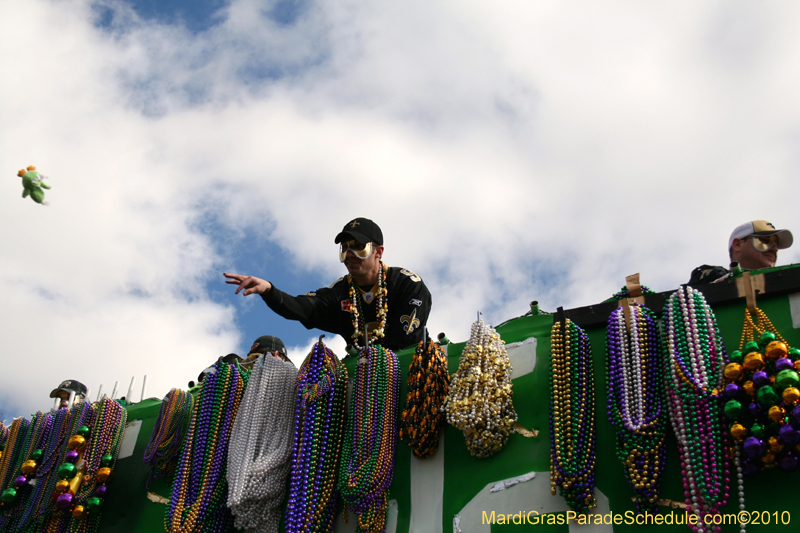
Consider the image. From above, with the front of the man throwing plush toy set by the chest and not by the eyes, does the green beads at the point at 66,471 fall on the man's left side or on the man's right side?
on the man's right side

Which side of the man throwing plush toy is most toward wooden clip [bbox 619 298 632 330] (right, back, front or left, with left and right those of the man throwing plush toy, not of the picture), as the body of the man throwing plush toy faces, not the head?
left

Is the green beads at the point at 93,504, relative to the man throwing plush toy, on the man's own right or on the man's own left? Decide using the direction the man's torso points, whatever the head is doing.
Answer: on the man's own right

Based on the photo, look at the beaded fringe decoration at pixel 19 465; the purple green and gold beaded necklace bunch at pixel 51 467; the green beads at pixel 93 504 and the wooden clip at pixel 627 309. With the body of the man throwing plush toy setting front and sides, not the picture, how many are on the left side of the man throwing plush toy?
1

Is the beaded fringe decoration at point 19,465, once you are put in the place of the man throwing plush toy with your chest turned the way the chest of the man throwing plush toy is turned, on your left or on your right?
on your right

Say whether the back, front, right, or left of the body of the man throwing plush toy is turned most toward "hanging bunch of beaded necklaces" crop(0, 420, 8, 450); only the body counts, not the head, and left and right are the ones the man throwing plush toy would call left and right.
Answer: right

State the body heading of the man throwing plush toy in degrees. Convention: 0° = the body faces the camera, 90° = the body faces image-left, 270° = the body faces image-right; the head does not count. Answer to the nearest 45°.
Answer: approximately 45°

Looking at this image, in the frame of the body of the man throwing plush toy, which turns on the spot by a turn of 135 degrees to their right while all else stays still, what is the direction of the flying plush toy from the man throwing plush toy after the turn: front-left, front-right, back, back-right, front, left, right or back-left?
left

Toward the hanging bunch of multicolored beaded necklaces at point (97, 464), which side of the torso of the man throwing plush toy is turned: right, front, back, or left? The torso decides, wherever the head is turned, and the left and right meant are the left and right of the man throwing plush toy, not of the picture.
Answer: right
